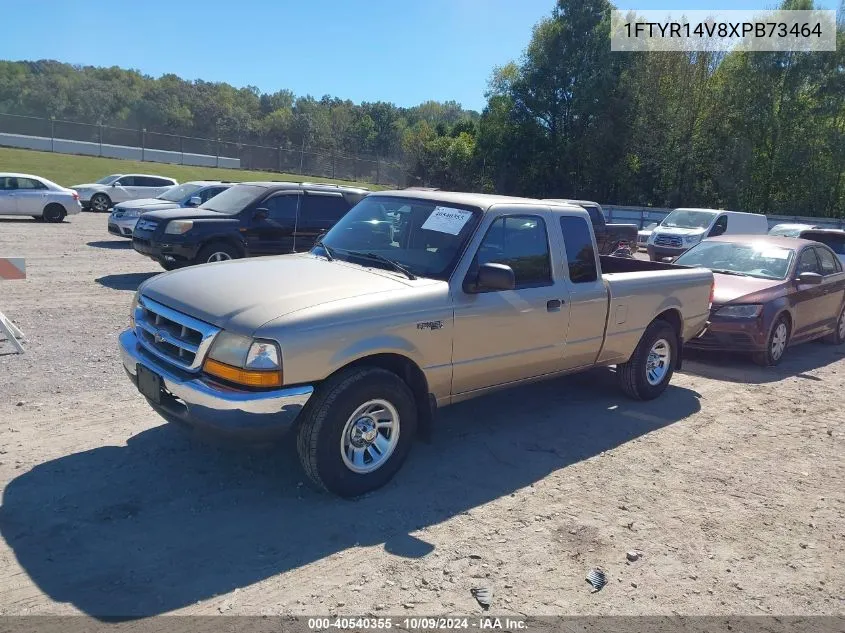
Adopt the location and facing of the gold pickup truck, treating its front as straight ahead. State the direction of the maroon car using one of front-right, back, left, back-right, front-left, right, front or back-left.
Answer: back

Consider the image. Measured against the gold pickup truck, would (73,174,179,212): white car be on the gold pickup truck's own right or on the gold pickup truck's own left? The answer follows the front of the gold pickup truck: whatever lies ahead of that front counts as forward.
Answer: on the gold pickup truck's own right

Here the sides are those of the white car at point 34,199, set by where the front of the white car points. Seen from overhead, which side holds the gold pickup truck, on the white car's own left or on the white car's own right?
on the white car's own left

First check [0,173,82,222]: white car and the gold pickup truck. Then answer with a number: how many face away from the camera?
0

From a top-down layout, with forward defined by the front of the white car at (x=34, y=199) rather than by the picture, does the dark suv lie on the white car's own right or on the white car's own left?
on the white car's own left

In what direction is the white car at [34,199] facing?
to the viewer's left

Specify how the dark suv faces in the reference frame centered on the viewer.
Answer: facing the viewer and to the left of the viewer

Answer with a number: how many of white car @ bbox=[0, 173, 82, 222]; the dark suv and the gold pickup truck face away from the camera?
0

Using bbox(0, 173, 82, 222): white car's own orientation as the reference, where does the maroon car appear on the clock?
The maroon car is roughly at 8 o'clock from the white car.

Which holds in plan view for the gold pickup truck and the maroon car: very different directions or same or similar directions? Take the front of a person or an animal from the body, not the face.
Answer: same or similar directions
